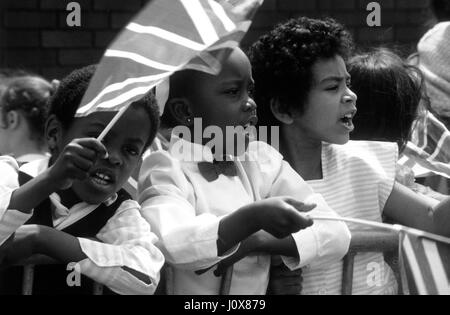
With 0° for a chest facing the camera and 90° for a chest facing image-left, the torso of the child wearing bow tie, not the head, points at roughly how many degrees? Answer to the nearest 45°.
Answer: approximately 315°
